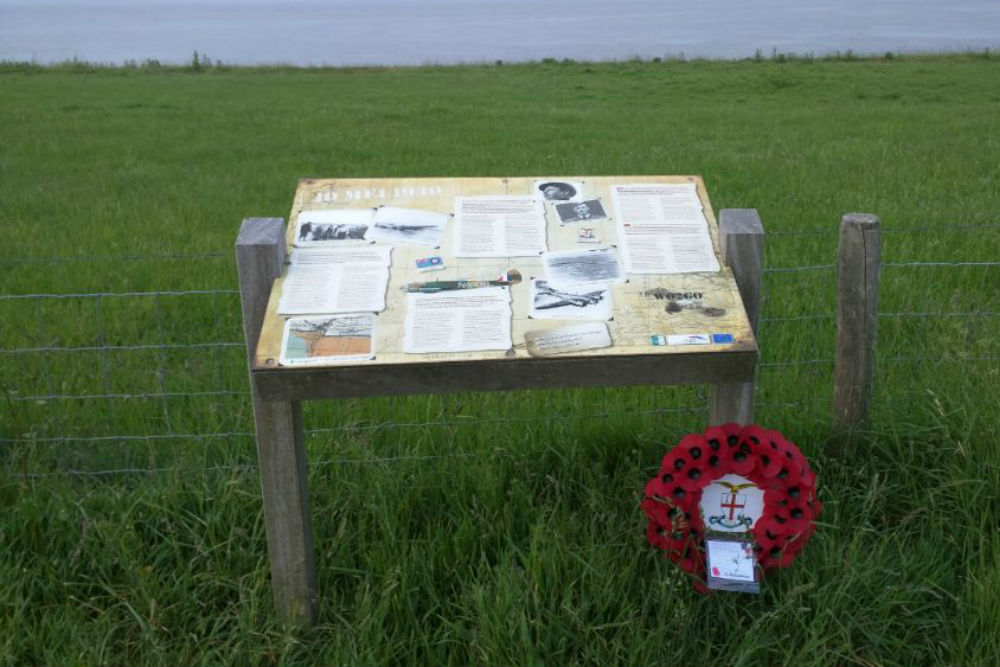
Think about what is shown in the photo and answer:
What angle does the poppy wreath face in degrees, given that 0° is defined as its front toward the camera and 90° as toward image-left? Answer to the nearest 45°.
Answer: approximately 0°

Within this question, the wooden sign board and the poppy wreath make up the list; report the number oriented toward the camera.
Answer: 2

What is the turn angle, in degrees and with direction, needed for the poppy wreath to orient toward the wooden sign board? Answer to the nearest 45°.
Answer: approximately 90° to its right

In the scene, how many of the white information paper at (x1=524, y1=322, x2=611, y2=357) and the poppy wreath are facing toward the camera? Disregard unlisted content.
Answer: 2

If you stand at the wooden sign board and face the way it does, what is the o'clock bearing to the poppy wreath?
The poppy wreath is roughly at 9 o'clock from the wooden sign board.
